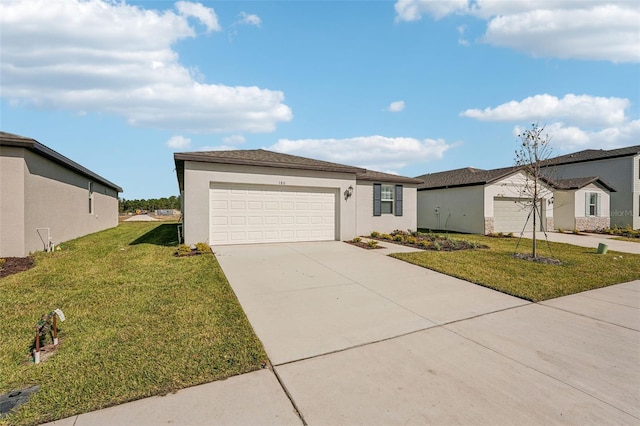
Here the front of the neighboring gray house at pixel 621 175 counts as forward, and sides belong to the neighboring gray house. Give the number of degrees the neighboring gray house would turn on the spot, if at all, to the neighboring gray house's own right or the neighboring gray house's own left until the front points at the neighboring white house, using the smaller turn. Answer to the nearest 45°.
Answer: approximately 90° to the neighboring gray house's own right

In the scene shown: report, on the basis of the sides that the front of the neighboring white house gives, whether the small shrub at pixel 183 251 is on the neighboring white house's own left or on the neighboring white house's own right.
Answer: on the neighboring white house's own right

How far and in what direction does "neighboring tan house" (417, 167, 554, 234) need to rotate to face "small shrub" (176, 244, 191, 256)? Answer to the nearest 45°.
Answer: approximately 90° to its right

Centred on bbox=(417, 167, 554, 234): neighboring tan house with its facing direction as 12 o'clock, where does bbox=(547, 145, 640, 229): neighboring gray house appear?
bbox=(547, 145, 640, 229): neighboring gray house is roughly at 9 o'clock from bbox=(417, 167, 554, 234): neighboring tan house.

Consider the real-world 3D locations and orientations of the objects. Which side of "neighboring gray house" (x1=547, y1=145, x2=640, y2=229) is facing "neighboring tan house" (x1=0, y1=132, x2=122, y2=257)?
right

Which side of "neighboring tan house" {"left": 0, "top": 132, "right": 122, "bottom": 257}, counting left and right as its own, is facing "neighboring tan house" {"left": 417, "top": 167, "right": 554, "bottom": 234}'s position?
left

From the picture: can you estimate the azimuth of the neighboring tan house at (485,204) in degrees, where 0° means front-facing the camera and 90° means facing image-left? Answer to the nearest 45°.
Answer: approximately 315°

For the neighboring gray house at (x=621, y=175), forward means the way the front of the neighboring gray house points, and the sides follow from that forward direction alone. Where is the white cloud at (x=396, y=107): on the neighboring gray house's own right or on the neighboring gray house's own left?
on the neighboring gray house's own right

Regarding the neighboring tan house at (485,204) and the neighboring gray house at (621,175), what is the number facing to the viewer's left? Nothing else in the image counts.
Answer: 0

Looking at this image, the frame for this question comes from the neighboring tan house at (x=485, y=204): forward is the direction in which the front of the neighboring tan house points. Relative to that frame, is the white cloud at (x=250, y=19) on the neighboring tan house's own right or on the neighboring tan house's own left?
on the neighboring tan house's own right

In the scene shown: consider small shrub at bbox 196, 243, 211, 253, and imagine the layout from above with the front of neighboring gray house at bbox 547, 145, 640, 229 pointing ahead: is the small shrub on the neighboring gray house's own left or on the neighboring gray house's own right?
on the neighboring gray house's own right

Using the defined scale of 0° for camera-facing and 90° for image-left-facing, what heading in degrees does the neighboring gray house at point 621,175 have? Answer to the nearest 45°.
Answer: approximately 315°
